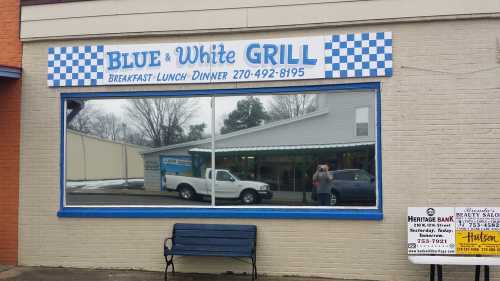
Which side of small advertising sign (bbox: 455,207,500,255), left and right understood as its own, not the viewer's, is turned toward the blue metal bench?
right

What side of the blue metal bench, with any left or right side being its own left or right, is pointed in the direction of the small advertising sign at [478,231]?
left

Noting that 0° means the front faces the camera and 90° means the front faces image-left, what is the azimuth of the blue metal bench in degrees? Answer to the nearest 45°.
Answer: approximately 0°

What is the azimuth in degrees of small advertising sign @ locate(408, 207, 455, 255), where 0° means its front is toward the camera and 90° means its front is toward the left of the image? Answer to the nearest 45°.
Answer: approximately 0°

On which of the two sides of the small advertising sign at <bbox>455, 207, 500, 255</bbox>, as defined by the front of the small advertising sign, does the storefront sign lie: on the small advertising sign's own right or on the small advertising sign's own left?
on the small advertising sign's own right

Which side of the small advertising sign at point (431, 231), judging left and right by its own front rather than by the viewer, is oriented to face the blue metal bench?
right
